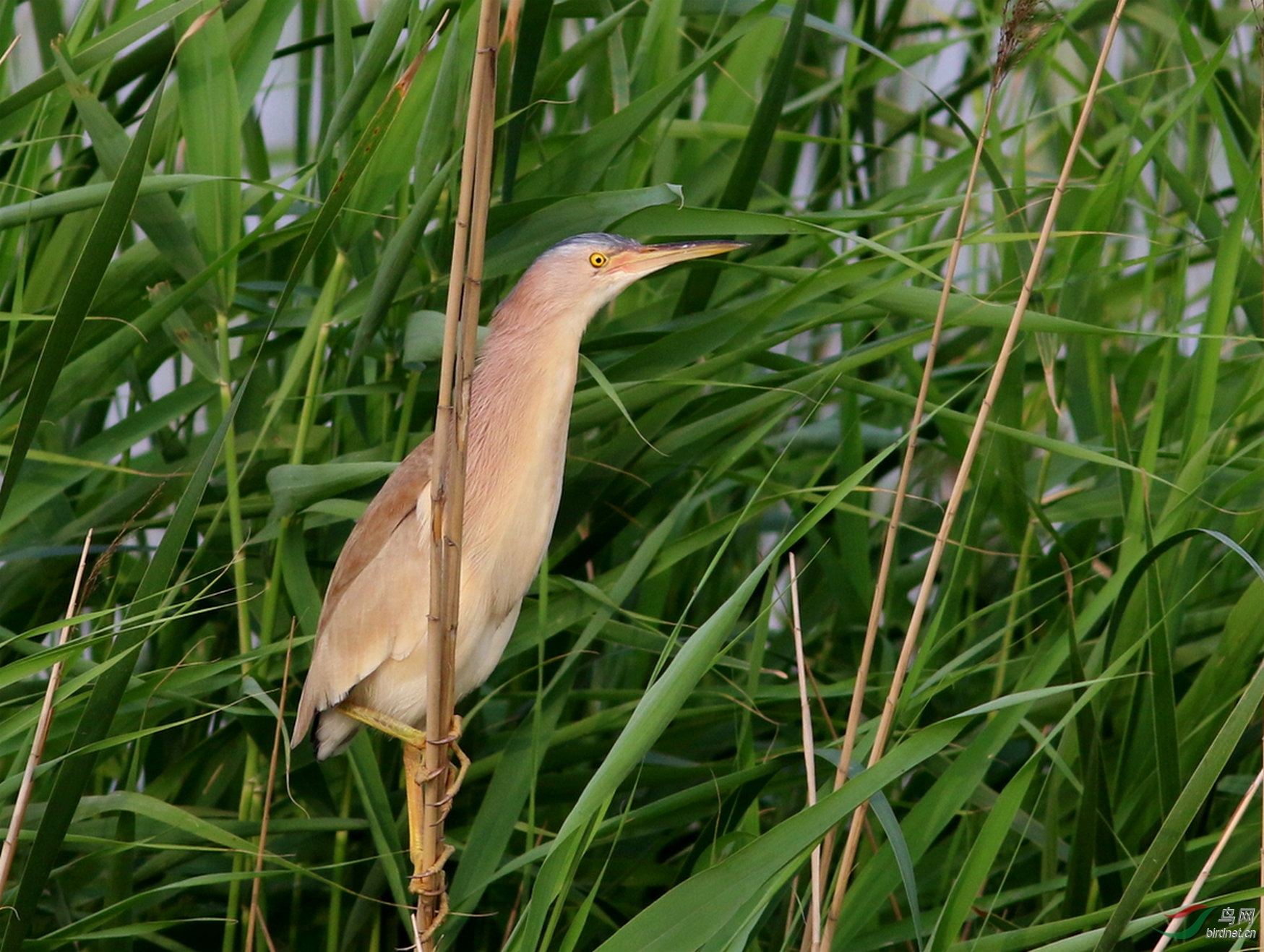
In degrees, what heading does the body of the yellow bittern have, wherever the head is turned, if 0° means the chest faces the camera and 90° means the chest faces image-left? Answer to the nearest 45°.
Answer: approximately 270°
